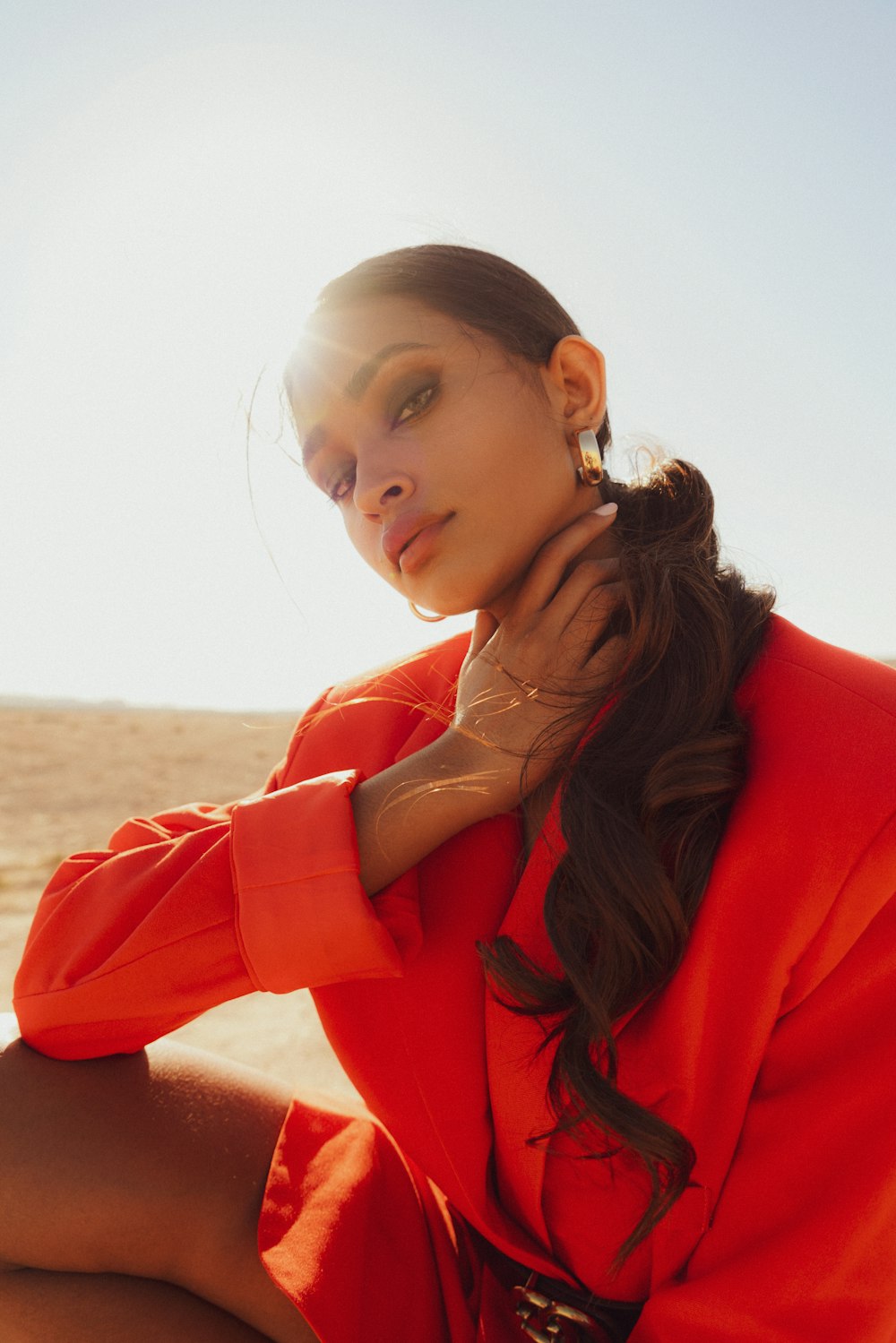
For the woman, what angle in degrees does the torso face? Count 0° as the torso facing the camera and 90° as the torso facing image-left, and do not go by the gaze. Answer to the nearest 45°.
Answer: approximately 45°

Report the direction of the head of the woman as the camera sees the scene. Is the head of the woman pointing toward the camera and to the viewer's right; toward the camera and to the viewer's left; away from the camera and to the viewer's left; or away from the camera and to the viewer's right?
toward the camera and to the viewer's left
